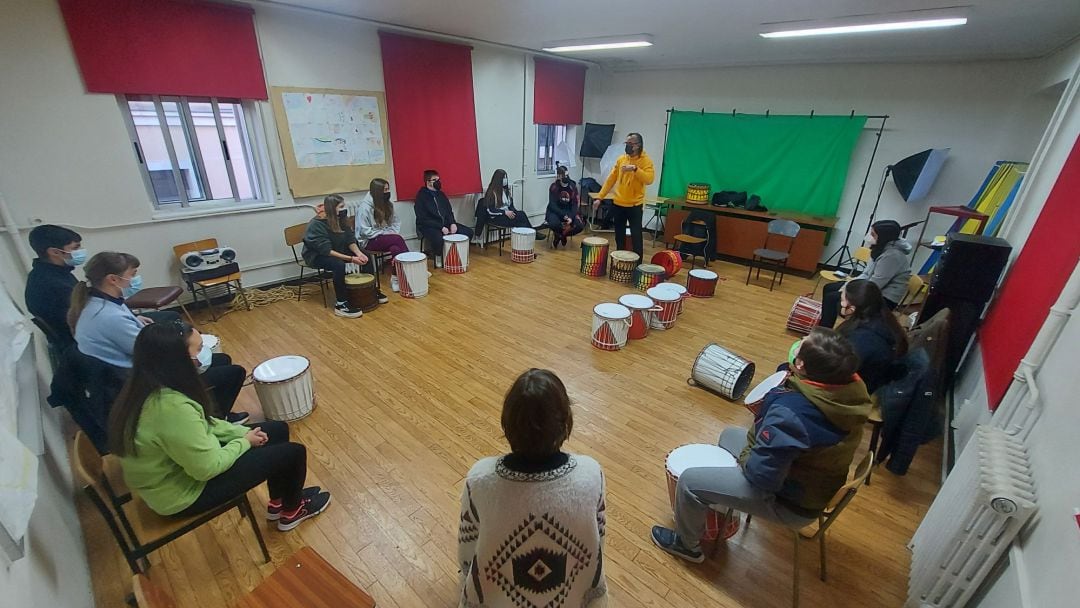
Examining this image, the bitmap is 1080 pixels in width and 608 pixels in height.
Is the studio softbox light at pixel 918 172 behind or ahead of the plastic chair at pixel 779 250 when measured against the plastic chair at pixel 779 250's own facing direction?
behind

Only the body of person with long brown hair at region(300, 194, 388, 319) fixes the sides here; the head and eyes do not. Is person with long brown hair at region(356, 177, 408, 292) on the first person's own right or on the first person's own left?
on the first person's own left

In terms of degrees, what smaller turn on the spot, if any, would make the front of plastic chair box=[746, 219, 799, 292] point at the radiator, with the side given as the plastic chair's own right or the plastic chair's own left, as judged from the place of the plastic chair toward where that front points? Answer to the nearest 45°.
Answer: approximately 45° to the plastic chair's own left

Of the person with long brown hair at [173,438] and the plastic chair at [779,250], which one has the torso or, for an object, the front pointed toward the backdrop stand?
the person with long brown hair

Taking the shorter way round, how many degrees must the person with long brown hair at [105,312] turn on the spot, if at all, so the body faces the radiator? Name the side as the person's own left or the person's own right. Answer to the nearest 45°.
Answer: approximately 45° to the person's own right

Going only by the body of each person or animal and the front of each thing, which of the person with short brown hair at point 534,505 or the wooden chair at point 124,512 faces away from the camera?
the person with short brown hair

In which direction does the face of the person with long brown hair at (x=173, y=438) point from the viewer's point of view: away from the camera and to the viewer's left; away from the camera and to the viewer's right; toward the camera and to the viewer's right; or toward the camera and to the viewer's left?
away from the camera and to the viewer's right

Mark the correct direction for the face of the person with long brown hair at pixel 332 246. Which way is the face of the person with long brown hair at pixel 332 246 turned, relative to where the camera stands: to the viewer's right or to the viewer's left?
to the viewer's right

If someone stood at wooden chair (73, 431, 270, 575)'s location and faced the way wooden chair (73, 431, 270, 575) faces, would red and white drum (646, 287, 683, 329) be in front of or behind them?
in front

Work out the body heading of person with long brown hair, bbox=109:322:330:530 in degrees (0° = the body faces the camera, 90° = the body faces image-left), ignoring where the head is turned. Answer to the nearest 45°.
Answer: approximately 270°

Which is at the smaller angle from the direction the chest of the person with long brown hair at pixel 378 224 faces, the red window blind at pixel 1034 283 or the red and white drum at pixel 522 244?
the red window blind

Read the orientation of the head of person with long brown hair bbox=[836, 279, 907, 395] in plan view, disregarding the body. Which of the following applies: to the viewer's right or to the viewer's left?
to the viewer's left

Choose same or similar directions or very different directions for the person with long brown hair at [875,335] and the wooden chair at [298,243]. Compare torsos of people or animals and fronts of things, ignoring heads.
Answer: very different directions

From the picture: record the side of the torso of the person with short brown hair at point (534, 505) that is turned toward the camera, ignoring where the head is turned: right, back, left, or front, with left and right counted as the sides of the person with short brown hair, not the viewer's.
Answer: back

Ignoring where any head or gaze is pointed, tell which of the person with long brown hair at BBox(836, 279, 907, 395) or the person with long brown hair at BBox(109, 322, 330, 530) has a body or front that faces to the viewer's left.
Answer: the person with long brown hair at BBox(836, 279, 907, 395)

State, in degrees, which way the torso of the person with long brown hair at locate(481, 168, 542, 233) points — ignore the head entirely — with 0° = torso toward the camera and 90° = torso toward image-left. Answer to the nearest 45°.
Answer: approximately 315°

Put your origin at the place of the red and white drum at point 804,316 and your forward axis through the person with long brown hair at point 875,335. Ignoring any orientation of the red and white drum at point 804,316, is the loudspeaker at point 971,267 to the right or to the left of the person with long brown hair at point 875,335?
left

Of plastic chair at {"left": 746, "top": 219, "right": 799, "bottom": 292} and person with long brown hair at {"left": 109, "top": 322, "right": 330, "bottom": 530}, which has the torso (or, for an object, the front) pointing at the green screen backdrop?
the person with long brown hair
